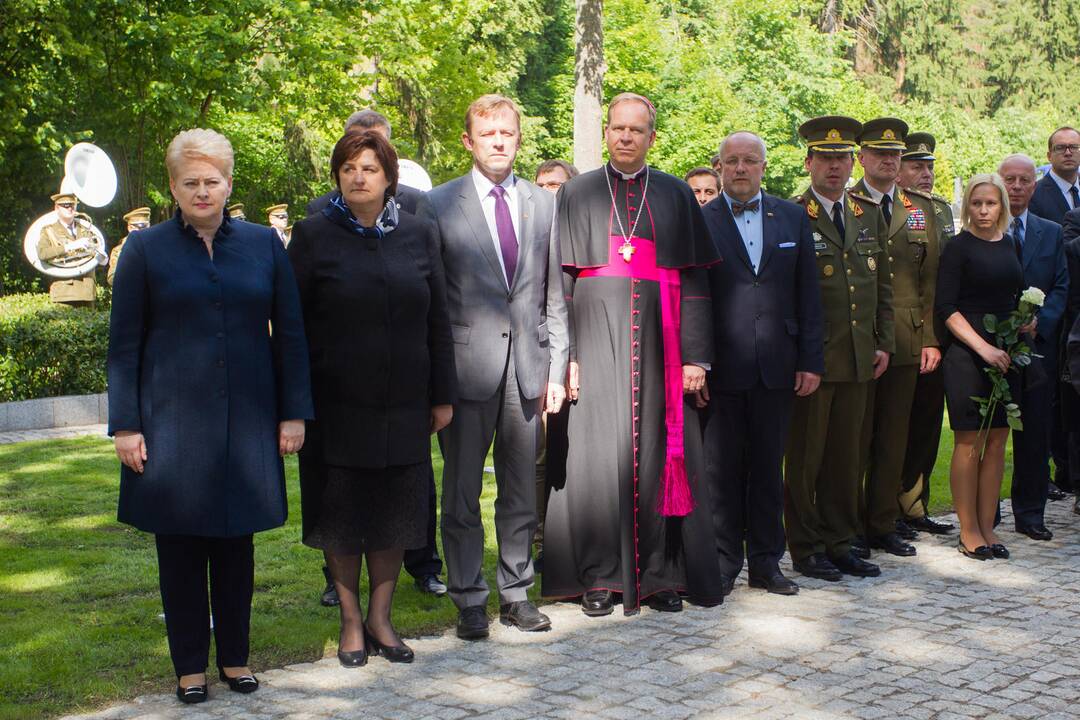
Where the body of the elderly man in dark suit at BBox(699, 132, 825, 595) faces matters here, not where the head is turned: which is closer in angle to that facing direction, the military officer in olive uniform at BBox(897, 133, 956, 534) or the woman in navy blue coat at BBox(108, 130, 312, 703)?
the woman in navy blue coat

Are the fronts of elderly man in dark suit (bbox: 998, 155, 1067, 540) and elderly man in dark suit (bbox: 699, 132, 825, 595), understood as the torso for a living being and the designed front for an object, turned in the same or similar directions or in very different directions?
same or similar directions

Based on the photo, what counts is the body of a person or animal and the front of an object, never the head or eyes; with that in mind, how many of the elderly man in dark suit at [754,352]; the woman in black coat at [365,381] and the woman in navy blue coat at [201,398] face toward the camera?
3

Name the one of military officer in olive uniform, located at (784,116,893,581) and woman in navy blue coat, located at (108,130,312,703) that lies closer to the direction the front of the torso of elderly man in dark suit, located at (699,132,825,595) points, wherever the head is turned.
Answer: the woman in navy blue coat

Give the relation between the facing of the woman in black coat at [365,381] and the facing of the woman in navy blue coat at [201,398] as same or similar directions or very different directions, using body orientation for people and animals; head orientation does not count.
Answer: same or similar directions

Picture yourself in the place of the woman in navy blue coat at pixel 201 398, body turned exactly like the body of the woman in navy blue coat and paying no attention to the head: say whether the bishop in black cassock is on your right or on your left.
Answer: on your left

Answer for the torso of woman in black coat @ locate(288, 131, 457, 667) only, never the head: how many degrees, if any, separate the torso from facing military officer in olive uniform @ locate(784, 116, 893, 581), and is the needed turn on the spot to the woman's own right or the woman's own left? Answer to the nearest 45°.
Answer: approximately 135° to the woman's own left

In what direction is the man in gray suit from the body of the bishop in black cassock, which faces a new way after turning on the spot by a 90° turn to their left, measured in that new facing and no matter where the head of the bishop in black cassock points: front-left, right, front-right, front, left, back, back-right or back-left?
back-right

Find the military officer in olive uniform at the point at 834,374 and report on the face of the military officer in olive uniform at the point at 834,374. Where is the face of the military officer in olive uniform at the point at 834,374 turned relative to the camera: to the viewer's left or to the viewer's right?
to the viewer's left

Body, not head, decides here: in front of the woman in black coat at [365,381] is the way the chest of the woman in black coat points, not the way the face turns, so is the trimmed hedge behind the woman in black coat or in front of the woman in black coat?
behind

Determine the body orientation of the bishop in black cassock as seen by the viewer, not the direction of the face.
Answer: toward the camera

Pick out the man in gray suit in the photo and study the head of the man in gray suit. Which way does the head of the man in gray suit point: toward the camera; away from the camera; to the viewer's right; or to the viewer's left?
toward the camera

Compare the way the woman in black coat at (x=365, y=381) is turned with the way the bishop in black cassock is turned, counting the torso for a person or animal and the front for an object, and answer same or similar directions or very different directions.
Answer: same or similar directions

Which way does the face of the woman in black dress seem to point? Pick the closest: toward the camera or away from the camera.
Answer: toward the camera

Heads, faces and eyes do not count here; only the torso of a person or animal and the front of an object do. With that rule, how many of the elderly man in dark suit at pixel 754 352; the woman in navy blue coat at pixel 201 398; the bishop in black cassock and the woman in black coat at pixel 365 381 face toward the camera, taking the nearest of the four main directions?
4

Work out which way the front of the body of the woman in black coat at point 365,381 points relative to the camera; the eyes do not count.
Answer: toward the camera
